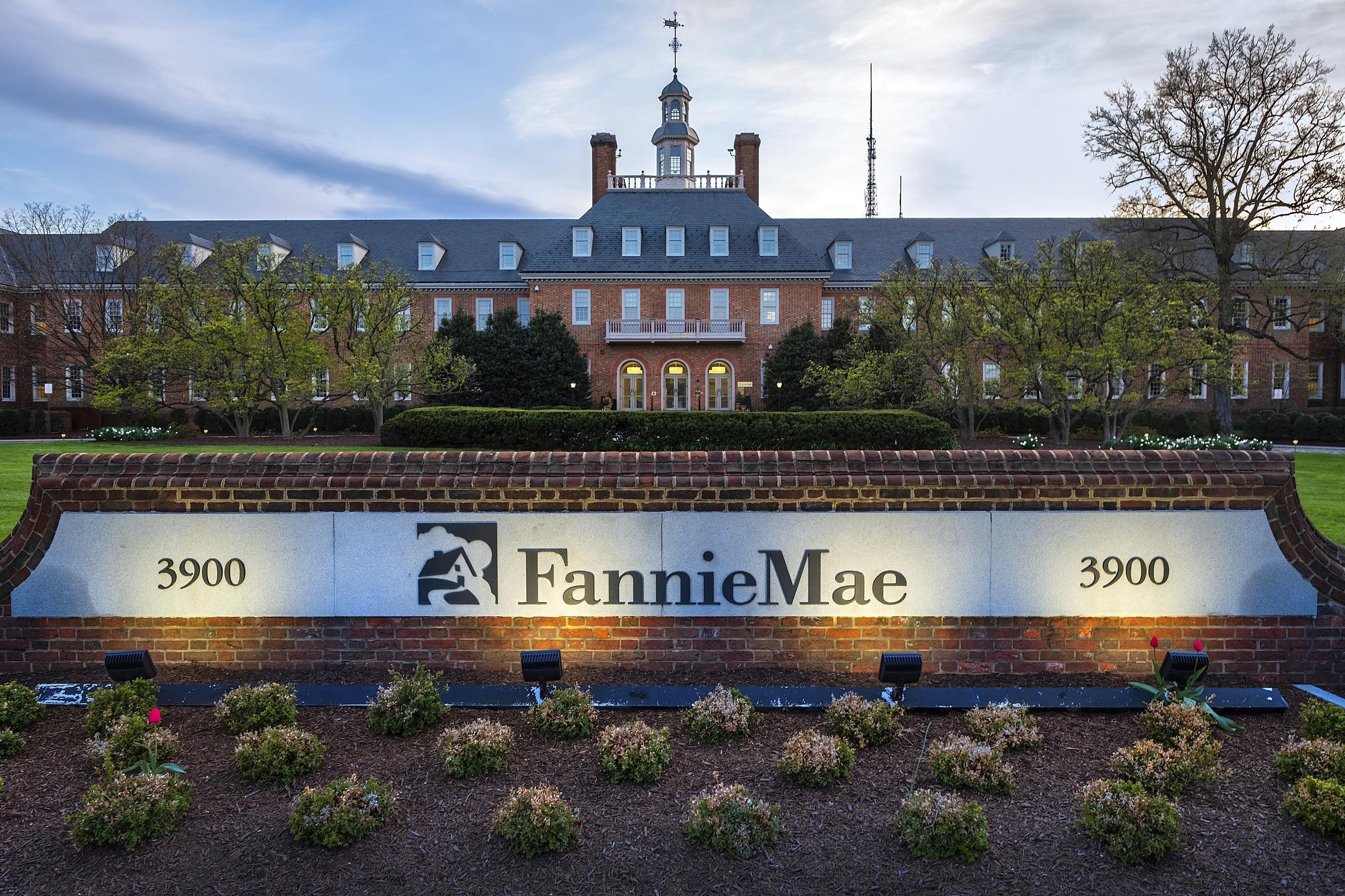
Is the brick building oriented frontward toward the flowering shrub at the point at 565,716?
yes

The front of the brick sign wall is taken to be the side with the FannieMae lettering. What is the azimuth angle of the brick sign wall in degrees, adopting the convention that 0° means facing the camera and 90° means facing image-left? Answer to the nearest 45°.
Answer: approximately 0°

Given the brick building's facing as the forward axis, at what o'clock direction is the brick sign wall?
The brick sign wall is roughly at 12 o'clock from the brick building.

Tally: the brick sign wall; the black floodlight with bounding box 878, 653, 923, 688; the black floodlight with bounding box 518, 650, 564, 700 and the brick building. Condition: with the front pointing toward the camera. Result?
2

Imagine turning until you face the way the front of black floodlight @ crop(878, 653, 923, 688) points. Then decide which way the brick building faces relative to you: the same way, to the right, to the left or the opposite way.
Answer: the opposite way

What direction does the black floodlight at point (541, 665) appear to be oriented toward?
away from the camera

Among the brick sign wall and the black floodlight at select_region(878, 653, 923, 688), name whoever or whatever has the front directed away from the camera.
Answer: the black floodlight

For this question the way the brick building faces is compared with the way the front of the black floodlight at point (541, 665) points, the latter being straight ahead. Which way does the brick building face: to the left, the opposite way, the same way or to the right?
the opposite way

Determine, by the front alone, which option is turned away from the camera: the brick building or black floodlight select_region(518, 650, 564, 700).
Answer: the black floodlight

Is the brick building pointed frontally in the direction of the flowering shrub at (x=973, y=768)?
yes

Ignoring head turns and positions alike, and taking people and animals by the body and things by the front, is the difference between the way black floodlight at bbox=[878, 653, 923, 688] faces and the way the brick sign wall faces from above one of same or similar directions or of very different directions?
very different directions

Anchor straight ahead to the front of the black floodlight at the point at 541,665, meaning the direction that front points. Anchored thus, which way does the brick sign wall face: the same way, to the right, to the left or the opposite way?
the opposite way

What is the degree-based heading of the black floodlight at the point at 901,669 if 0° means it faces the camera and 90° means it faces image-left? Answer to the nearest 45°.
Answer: approximately 180°

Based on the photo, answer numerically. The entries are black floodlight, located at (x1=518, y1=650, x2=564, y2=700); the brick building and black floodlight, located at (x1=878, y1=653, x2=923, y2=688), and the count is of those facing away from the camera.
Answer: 2
